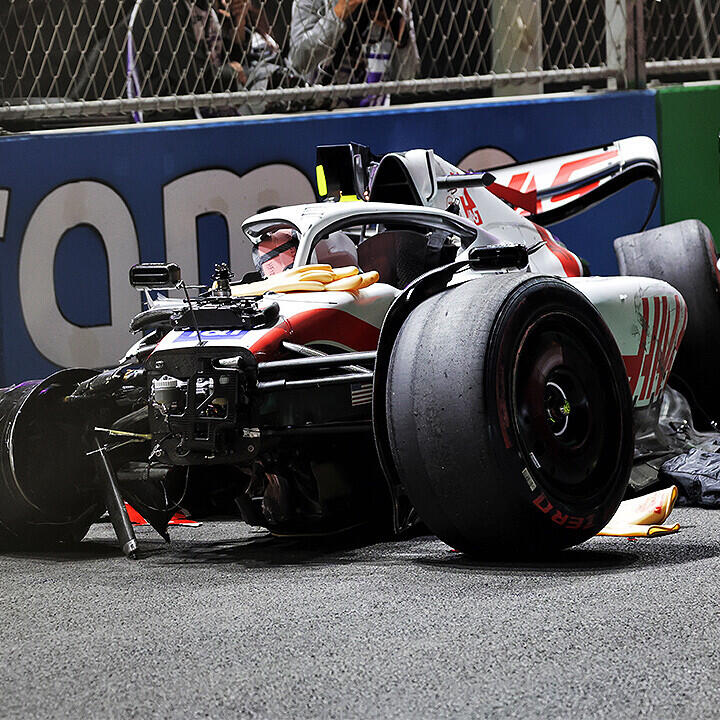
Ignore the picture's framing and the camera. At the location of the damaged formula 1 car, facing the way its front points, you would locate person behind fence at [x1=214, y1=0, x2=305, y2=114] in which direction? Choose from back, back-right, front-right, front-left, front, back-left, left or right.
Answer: back-right

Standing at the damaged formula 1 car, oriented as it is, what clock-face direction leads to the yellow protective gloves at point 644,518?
The yellow protective gloves is roughly at 7 o'clock from the damaged formula 1 car.

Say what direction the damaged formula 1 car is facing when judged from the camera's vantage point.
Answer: facing the viewer and to the left of the viewer

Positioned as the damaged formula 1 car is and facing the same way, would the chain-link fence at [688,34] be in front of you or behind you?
behind

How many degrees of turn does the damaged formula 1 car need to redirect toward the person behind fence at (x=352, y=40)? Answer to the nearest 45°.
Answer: approximately 135° to its right
